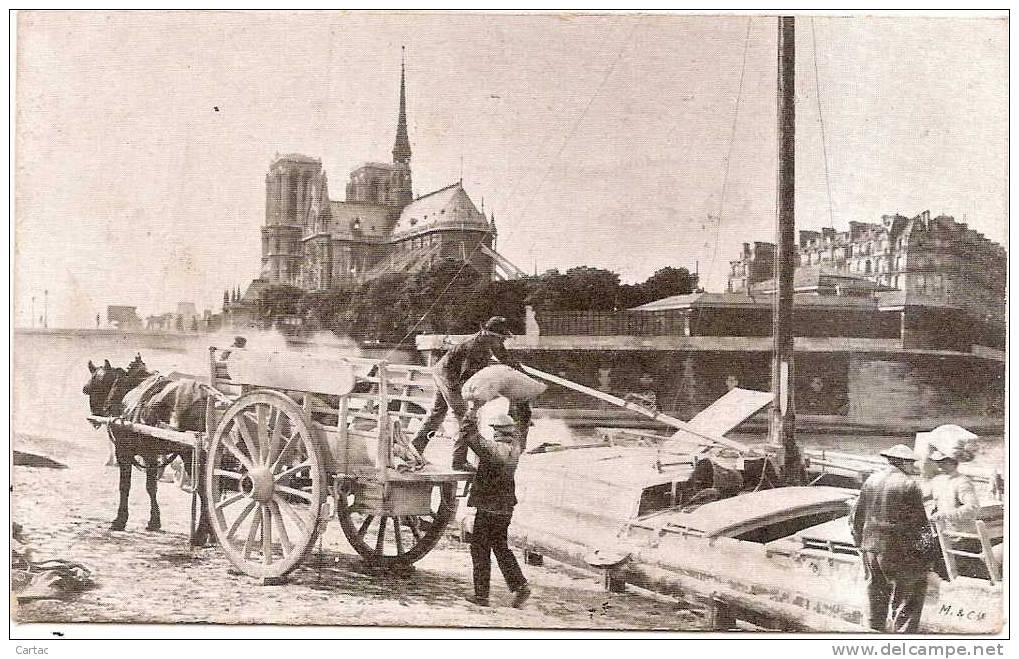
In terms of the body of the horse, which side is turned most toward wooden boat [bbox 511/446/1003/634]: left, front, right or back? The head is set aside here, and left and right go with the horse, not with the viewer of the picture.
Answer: back

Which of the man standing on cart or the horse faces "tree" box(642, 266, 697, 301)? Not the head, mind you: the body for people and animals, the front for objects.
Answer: the man standing on cart

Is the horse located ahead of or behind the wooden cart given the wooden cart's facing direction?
ahead

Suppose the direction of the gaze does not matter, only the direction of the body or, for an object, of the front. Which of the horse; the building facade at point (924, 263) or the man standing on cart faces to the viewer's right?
the man standing on cart

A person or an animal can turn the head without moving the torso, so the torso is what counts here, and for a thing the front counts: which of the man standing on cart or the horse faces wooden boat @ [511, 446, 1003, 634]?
the man standing on cart

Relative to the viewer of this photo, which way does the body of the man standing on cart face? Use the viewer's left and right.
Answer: facing to the right of the viewer

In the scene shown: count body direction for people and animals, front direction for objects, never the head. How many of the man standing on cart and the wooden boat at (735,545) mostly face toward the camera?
0
